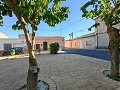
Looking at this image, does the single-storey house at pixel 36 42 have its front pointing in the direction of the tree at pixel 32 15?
yes

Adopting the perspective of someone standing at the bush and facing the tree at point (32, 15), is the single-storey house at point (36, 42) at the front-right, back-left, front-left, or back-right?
back-right

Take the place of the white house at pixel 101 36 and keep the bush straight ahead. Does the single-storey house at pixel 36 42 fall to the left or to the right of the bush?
right

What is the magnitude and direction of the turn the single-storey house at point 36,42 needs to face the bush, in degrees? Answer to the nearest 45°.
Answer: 0° — it already faces it

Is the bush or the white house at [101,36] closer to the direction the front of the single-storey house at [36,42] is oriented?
the bush

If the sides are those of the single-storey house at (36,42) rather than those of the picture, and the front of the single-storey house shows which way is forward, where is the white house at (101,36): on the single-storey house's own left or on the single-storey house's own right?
on the single-storey house's own left

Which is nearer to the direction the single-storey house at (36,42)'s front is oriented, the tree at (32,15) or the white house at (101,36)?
the tree

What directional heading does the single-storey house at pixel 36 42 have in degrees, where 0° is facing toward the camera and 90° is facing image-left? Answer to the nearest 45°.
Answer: approximately 0°
